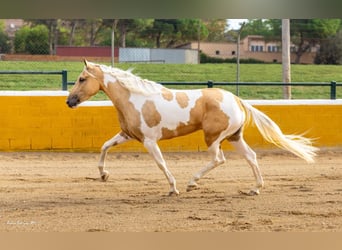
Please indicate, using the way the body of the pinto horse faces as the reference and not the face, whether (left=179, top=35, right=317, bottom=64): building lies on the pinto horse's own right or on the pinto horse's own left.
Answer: on the pinto horse's own right

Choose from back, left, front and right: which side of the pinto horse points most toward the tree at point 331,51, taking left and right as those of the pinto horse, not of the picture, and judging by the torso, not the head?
right

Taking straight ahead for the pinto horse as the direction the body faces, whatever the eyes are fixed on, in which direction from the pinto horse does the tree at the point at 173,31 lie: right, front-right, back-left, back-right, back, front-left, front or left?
right

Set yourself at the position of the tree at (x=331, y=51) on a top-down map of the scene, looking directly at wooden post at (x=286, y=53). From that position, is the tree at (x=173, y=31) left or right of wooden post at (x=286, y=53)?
right

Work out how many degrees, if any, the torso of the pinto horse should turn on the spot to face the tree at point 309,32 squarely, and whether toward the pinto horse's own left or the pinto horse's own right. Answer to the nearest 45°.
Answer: approximately 90° to the pinto horse's own right

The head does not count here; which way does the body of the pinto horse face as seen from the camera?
to the viewer's left

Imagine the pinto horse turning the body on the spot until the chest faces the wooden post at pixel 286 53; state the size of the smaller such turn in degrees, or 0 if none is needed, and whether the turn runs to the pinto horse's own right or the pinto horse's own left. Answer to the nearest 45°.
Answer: approximately 90° to the pinto horse's own right
